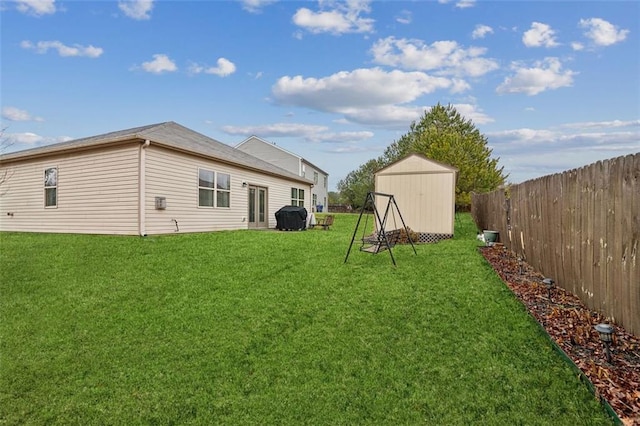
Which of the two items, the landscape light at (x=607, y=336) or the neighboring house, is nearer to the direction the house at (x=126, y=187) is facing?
the neighboring house

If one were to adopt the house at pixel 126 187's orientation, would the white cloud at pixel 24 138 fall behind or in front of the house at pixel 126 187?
in front

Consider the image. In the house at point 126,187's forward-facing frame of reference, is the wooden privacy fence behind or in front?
behind

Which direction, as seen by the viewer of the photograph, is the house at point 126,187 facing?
facing away from the viewer and to the left of the viewer

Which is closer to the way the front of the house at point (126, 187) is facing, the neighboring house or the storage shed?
the neighboring house

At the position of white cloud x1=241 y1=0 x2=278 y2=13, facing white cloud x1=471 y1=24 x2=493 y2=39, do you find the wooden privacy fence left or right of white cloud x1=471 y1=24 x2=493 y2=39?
right

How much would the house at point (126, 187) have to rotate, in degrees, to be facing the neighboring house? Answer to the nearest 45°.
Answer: approximately 90° to its right
